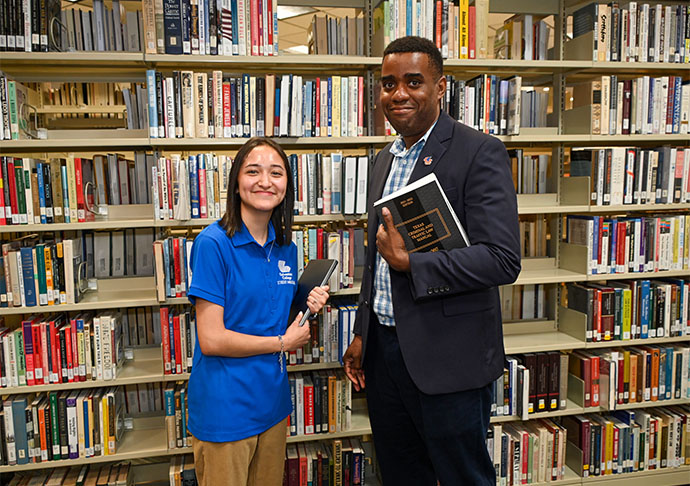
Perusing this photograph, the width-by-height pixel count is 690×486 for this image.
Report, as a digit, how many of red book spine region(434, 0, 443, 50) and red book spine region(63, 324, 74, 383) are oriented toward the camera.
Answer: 2

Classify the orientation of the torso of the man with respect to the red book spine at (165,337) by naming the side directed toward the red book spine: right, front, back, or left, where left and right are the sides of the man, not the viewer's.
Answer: right

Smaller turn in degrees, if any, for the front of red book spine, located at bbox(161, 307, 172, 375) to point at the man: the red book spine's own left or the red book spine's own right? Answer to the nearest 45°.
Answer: approximately 45° to the red book spine's own left
